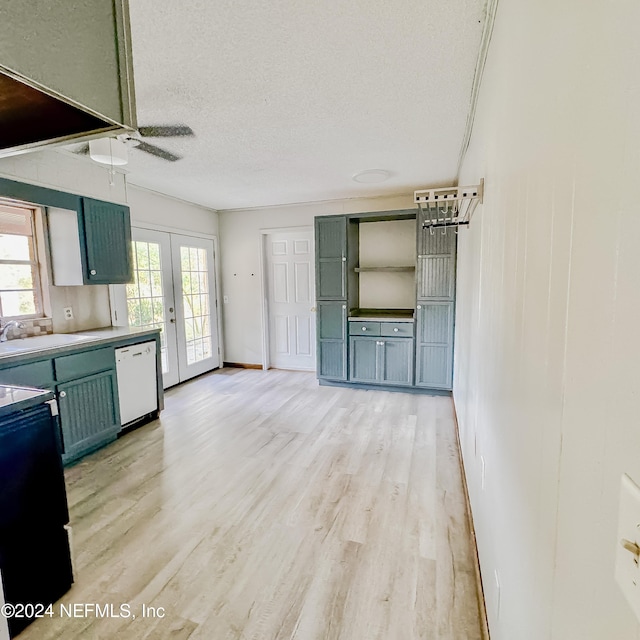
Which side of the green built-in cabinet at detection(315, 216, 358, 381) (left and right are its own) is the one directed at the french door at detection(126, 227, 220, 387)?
right

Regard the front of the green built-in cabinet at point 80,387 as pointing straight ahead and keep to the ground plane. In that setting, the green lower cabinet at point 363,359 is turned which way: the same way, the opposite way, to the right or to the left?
to the right

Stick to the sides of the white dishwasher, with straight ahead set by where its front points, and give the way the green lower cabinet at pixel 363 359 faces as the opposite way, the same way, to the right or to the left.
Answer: to the right

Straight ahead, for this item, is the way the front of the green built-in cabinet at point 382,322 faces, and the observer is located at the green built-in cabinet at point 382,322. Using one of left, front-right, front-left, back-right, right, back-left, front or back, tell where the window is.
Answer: front-right

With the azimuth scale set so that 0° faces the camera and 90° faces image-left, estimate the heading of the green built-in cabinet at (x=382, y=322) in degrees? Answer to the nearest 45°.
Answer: approximately 0°

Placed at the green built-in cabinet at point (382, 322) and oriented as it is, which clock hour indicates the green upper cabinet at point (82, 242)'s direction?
The green upper cabinet is roughly at 2 o'clock from the green built-in cabinet.

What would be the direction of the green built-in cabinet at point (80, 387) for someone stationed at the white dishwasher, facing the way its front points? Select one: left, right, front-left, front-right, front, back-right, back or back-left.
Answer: right

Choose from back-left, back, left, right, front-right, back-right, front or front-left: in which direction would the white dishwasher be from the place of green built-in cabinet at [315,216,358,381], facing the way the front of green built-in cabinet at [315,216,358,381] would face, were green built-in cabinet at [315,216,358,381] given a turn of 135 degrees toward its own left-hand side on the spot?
back

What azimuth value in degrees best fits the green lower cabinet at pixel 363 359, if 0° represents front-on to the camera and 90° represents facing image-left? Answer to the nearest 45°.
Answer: approximately 0°

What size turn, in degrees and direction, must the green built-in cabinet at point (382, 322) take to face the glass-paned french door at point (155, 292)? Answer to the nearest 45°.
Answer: approximately 90° to its right

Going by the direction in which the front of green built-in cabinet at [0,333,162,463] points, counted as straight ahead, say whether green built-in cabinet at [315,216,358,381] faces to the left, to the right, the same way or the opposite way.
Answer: to the right

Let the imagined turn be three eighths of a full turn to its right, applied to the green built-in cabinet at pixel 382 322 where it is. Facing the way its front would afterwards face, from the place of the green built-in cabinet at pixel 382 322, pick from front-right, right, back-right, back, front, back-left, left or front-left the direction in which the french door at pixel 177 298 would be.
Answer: front-left

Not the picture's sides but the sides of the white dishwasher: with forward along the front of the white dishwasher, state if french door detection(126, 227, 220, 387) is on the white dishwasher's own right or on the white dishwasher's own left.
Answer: on the white dishwasher's own left

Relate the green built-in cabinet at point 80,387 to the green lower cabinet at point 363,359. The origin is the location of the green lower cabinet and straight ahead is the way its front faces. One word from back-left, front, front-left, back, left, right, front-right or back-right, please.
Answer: front-right

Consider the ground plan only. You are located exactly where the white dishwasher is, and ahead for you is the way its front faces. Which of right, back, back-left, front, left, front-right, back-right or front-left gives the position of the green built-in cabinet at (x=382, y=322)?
front-left

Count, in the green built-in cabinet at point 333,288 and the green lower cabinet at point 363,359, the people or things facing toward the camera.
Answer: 2
